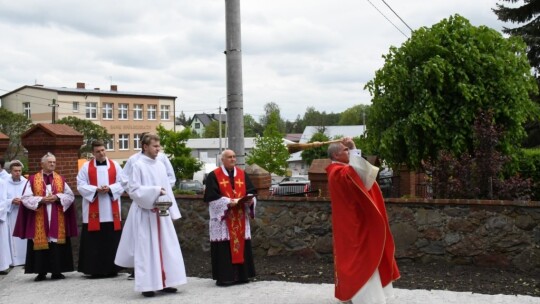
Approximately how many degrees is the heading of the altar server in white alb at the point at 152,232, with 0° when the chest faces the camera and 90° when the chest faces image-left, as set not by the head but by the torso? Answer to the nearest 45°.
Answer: approximately 315°

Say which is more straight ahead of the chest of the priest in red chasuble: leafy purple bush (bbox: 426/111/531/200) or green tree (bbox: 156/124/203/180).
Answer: the leafy purple bush

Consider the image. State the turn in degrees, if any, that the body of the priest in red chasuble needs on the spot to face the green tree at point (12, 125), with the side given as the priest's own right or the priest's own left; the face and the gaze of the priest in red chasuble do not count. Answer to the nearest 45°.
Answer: approximately 135° to the priest's own left

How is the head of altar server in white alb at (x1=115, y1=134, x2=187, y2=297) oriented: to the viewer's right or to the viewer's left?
to the viewer's right

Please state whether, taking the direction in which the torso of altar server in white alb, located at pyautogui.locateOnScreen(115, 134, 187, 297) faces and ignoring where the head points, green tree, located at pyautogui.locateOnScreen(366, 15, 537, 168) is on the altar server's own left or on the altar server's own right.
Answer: on the altar server's own left

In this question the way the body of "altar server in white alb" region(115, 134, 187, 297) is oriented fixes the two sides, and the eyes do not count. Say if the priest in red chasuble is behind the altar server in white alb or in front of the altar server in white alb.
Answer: in front

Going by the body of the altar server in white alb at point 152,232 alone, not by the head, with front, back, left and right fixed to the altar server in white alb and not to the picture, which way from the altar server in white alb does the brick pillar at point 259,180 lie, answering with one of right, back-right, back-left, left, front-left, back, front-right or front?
left

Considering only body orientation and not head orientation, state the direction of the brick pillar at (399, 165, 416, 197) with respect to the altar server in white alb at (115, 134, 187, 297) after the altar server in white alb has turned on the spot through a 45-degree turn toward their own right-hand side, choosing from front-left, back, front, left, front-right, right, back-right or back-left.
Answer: back-left
